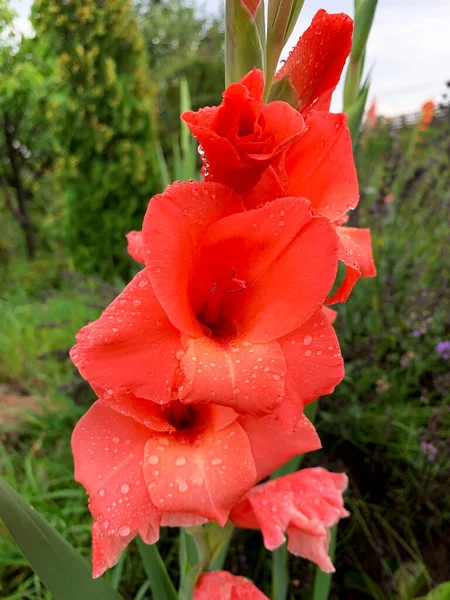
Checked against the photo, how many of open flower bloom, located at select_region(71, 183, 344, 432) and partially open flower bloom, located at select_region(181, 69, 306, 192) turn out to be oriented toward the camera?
2

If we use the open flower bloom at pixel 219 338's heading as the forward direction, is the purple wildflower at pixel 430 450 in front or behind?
behind

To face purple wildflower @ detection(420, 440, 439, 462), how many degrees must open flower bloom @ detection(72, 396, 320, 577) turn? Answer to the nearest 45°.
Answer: approximately 135° to its left

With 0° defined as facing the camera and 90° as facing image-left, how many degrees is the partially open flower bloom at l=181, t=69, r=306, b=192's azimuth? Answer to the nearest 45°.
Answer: approximately 0°

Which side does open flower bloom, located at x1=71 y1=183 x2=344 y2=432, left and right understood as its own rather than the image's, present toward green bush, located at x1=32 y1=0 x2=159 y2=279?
back

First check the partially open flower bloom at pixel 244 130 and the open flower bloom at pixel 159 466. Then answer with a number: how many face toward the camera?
2
